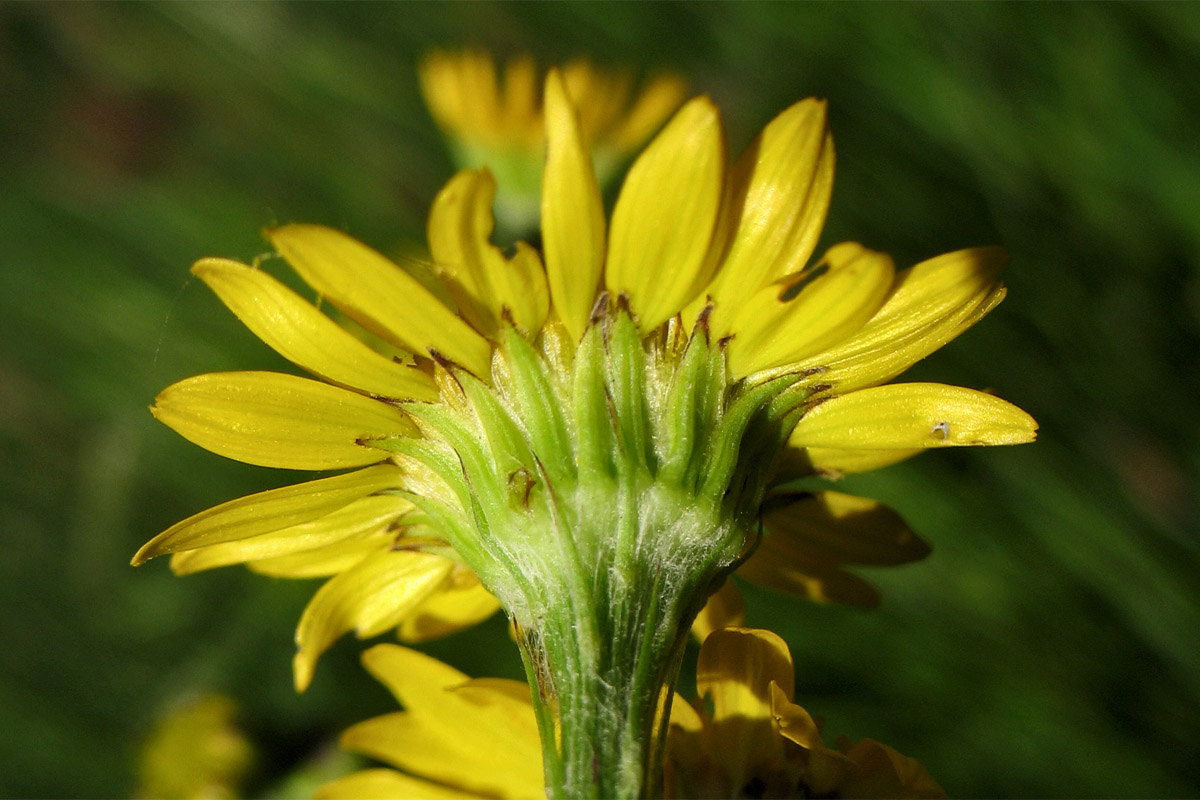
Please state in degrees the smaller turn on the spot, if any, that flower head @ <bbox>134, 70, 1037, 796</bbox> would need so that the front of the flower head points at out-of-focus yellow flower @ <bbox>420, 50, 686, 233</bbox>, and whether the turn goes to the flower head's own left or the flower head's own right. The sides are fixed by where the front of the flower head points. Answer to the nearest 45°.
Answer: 0° — it already faces it

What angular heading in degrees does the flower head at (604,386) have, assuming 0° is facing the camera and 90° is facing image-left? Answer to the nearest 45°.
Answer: approximately 180°
